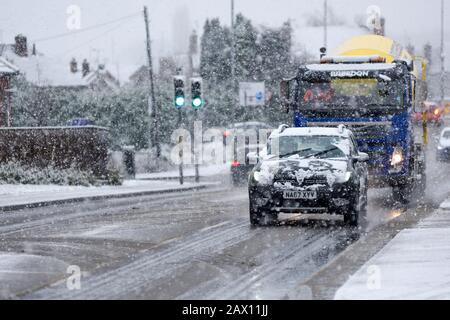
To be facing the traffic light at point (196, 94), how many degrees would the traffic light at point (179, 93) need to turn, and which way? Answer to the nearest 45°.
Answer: approximately 135° to its left

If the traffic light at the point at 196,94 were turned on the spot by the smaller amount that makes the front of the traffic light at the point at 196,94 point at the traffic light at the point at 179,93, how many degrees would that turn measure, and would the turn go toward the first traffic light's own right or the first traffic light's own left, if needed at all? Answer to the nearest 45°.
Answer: approximately 45° to the first traffic light's own right

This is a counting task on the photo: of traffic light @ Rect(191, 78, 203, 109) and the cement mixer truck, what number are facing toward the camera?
2

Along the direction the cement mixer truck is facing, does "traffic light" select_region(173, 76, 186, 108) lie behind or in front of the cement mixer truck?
behind

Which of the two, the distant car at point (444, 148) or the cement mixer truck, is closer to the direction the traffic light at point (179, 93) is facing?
the cement mixer truck

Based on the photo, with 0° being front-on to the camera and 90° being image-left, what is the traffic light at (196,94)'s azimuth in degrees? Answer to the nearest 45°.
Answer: approximately 0°
